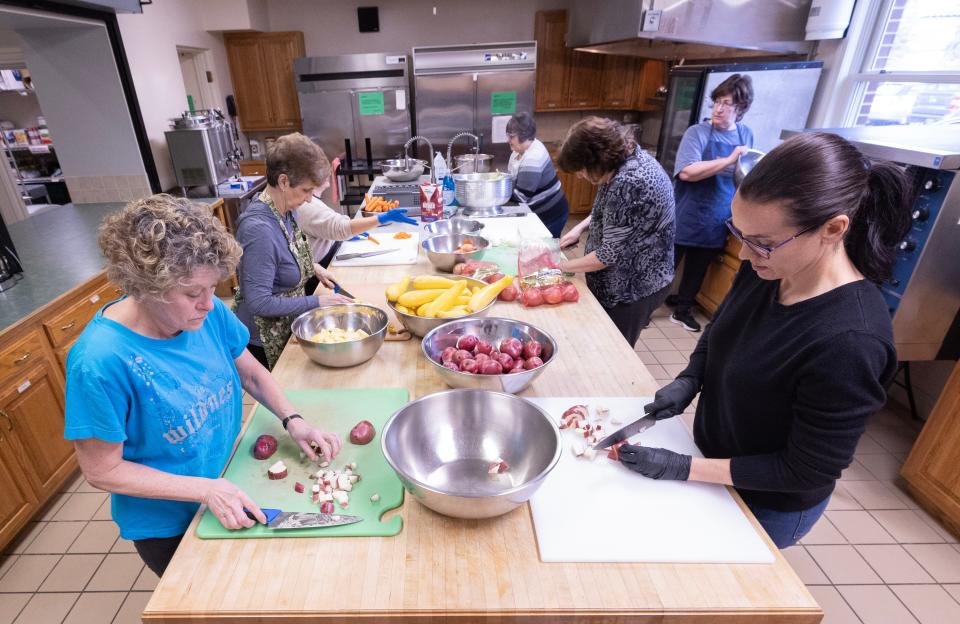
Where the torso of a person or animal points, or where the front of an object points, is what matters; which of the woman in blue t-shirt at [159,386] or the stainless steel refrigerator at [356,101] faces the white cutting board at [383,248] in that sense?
the stainless steel refrigerator

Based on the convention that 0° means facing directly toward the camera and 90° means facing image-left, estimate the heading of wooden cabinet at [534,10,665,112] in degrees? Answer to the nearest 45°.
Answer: approximately 0°

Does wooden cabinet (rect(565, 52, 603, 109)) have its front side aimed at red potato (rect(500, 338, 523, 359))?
yes

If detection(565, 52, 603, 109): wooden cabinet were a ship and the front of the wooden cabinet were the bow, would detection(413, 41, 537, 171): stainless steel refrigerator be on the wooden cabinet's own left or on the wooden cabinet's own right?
on the wooden cabinet's own right

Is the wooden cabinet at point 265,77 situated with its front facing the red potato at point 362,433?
yes

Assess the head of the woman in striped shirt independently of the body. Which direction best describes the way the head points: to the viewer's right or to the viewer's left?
to the viewer's left

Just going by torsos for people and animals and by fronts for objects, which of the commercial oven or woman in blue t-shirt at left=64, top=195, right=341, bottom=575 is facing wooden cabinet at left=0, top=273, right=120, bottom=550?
the commercial oven

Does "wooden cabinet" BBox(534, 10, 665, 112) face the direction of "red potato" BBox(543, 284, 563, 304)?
yes
